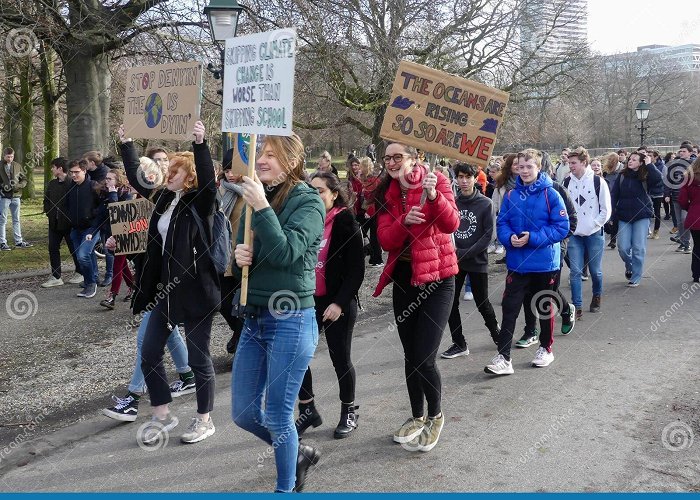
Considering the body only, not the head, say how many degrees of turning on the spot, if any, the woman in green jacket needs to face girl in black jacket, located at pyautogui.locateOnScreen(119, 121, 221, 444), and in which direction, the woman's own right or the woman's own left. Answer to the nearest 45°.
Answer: approximately 45° to the woman's own right

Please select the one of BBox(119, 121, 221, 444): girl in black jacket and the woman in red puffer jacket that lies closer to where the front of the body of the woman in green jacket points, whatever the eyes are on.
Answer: the girl in black jacket

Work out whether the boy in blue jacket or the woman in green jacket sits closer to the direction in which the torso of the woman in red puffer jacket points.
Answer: the woman in green jacket

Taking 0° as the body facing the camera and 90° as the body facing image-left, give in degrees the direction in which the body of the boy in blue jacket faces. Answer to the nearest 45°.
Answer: approximately 45°

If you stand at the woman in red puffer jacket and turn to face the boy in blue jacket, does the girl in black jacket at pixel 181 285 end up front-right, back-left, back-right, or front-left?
back-left

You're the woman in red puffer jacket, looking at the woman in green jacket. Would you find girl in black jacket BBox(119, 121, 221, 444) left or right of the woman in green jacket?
right

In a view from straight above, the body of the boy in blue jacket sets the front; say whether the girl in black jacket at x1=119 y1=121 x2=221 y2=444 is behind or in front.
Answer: in front

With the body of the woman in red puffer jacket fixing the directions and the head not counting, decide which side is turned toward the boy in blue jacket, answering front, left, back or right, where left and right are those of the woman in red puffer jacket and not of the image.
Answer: back

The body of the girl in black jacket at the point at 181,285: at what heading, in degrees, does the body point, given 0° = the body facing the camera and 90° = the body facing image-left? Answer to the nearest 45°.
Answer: approximately 45°
